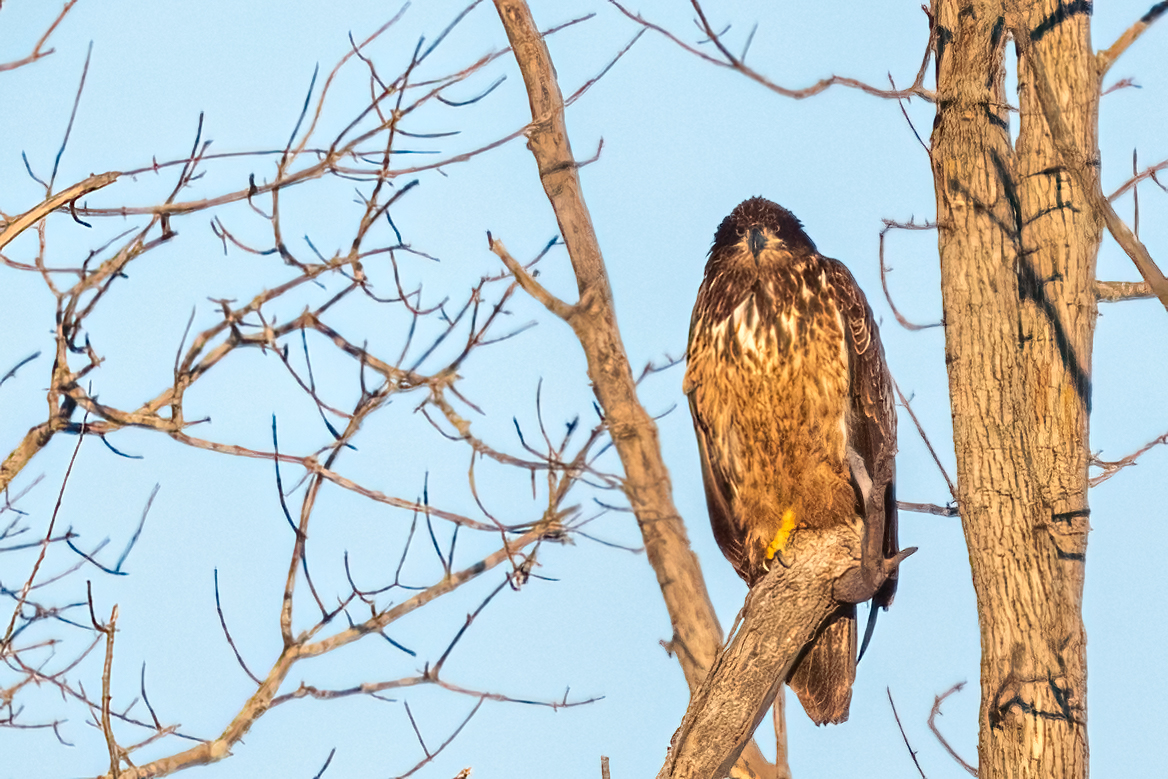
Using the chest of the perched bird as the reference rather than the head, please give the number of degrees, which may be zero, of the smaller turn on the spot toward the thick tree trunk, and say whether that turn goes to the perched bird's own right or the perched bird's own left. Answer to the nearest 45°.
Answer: approximately 45° to the perched bird's own left

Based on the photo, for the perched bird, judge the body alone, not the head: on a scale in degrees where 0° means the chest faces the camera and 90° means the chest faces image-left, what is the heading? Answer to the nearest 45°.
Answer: approximately 0°
